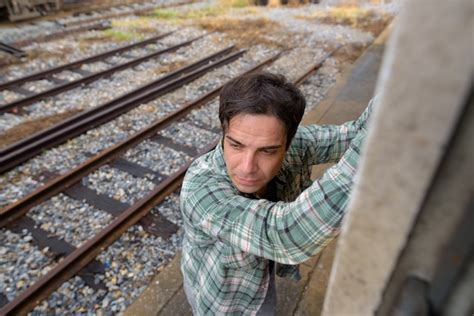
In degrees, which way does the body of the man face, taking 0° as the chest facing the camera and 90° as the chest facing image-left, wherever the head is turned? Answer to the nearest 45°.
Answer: approximately 315°

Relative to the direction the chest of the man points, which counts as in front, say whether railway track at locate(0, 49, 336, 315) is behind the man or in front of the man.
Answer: behind

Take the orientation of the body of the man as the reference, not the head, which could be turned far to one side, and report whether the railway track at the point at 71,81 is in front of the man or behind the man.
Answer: behind
